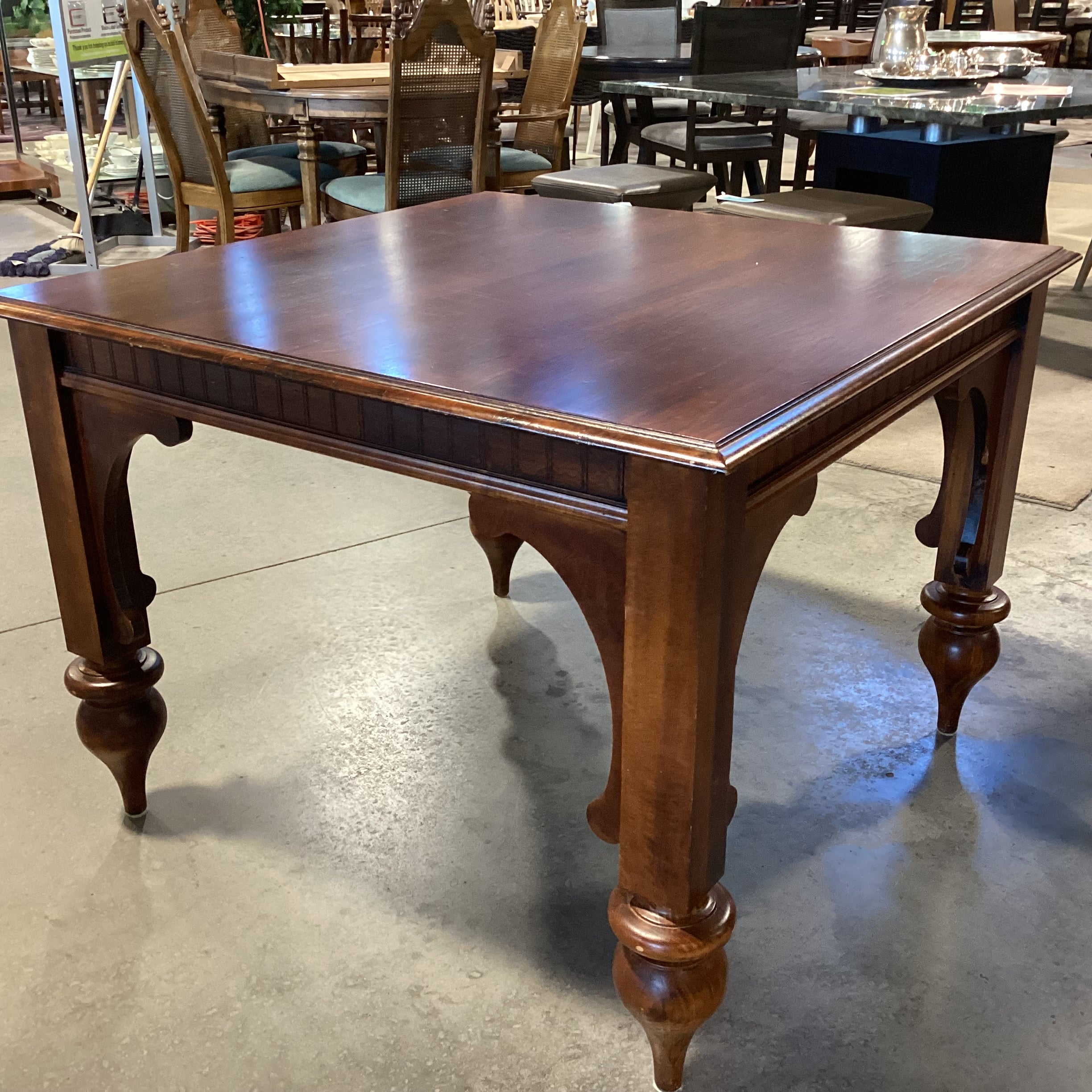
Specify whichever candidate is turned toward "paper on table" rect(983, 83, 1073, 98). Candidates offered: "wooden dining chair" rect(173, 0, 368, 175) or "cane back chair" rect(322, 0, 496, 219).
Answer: the wooden dining chair

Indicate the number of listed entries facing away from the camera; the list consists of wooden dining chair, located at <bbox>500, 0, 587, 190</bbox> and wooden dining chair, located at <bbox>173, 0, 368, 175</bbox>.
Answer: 0

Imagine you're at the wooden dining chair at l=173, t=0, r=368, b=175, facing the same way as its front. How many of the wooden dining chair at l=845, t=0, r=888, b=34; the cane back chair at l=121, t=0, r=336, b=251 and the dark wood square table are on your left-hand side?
1

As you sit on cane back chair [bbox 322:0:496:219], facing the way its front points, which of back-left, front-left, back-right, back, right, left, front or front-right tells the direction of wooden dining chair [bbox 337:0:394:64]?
front-right

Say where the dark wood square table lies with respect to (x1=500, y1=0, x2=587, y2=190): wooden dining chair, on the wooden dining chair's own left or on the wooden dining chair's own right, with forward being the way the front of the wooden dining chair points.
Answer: on the wooden dining chair's own left

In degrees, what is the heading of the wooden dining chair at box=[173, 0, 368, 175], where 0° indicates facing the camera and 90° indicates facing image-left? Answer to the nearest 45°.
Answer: approximately 315°

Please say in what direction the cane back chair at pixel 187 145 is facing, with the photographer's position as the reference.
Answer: facing away from the viewer and to the right of the viewer

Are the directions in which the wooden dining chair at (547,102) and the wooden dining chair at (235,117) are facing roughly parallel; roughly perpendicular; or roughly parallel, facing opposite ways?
roughly perpendicular

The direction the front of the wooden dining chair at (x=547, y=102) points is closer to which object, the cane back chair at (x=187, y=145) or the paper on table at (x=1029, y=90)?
the cane back chair

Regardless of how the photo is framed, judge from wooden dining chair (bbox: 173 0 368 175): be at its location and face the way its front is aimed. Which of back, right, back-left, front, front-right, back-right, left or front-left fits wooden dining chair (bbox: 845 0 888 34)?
left

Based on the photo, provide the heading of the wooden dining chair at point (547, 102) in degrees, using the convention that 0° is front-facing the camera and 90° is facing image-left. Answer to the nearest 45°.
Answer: approximately 45°

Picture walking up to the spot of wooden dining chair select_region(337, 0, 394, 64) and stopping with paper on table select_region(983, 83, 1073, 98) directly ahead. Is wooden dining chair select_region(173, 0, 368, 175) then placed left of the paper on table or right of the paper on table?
right
